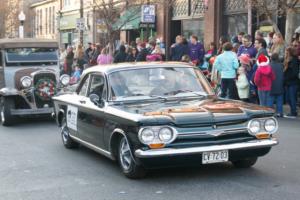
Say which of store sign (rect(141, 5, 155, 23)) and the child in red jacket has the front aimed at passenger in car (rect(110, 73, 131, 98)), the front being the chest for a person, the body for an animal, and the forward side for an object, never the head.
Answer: the store sign

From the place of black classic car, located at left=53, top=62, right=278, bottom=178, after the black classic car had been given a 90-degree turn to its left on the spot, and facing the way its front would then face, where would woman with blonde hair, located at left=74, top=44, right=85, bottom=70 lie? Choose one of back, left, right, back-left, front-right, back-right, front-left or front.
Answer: front-left

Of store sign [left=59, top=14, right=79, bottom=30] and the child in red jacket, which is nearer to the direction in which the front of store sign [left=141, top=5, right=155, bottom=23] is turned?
the child in red jacket

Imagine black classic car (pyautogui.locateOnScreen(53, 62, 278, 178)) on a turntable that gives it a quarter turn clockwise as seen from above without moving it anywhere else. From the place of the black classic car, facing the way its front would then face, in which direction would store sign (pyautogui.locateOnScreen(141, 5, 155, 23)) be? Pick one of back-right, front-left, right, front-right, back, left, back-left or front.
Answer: back-right

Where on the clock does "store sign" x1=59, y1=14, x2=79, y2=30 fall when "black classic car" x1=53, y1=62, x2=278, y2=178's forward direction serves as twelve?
The store sign is roughly at 7 o'clock from the black classic car.
